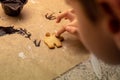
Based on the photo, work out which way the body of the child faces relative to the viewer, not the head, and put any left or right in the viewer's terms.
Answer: facing to the left of the viewer

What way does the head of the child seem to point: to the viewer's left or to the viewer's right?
to the viewer's left
